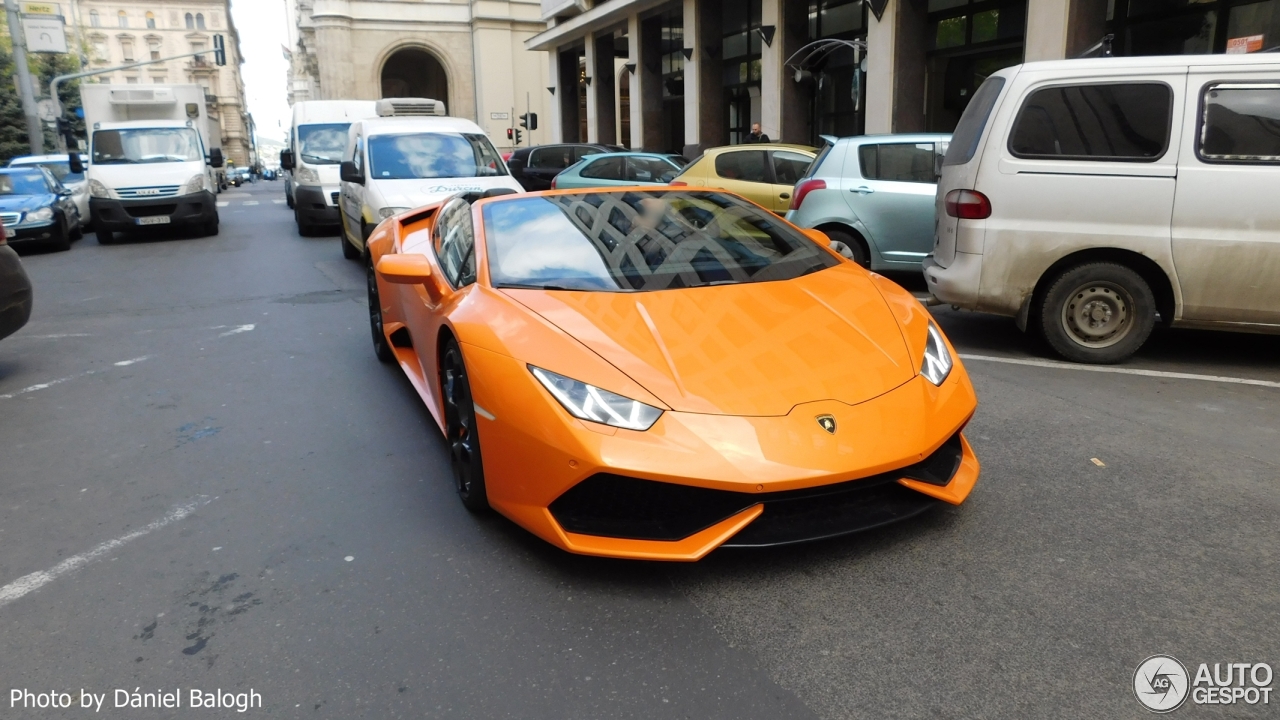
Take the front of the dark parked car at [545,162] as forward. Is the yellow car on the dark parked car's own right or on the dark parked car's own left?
on the dark parked car's own right

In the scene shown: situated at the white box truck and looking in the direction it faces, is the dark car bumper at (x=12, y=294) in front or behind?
in front

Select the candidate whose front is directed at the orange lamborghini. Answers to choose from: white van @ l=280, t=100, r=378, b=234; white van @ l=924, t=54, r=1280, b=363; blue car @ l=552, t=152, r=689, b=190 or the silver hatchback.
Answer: white van @ l=280, t=100, r=378, b=234

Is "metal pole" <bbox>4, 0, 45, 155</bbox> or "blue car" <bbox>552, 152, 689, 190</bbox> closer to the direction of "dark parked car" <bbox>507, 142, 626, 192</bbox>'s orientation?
the blue car

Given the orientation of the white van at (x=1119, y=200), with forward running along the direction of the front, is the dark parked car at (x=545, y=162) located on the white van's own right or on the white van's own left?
on the white van's own left

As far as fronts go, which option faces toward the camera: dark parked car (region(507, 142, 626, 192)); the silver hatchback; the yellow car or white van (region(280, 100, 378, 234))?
the white van

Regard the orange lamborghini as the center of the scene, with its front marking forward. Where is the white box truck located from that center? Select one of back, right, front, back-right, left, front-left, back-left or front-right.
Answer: back

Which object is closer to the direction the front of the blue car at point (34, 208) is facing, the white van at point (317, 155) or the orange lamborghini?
the orange lamborghini

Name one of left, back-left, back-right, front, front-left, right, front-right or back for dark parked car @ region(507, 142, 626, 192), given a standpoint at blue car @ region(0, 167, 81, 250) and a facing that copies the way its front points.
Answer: back-left

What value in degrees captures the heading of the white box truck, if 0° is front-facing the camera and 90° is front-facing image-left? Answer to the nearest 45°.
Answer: approximately 0°

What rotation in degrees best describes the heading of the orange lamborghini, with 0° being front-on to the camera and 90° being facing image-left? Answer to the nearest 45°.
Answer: approximately 315°
